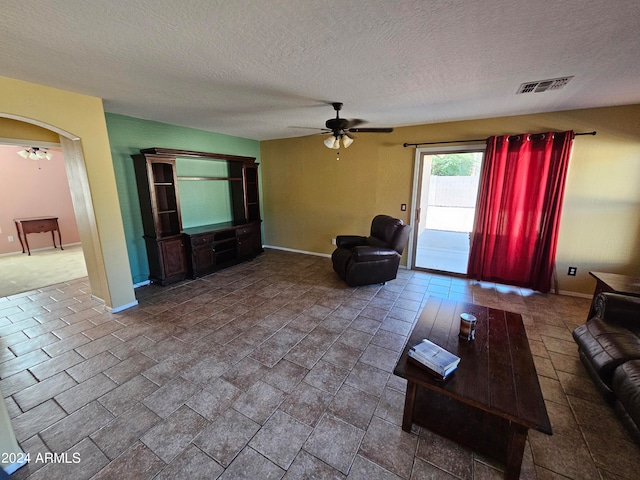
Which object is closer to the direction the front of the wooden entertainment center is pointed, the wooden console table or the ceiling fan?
the ceiling fan

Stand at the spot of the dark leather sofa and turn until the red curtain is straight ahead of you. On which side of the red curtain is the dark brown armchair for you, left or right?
left

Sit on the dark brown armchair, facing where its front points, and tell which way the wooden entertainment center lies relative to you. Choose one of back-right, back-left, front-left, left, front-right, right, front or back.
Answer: front-right

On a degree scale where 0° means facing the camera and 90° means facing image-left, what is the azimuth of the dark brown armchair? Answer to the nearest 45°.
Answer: approximately 45°

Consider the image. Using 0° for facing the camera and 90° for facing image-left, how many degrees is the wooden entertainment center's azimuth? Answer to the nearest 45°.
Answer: approximately 315°

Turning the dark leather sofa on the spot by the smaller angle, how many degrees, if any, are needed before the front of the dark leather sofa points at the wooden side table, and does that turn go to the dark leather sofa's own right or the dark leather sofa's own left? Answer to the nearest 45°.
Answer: approximately 135° to the dark leather sofa's own right

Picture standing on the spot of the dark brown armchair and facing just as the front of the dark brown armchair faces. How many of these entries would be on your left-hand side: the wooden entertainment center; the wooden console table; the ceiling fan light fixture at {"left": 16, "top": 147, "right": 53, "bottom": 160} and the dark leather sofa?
1

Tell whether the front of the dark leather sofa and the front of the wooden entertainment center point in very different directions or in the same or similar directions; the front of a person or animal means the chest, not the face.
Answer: very different directions

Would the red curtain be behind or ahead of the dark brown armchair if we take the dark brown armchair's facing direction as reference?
behind

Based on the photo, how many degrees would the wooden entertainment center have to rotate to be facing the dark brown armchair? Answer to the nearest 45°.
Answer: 0° — it already faces it

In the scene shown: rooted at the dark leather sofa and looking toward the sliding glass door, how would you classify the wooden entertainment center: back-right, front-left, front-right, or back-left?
front-left

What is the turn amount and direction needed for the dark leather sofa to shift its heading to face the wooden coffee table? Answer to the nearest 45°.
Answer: approximately 45° to its left

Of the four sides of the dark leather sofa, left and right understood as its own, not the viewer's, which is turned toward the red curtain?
right

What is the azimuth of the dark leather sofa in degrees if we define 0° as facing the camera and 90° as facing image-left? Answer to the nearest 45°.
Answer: approximately 45°

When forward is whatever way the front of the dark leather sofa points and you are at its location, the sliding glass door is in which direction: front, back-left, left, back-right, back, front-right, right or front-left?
right
